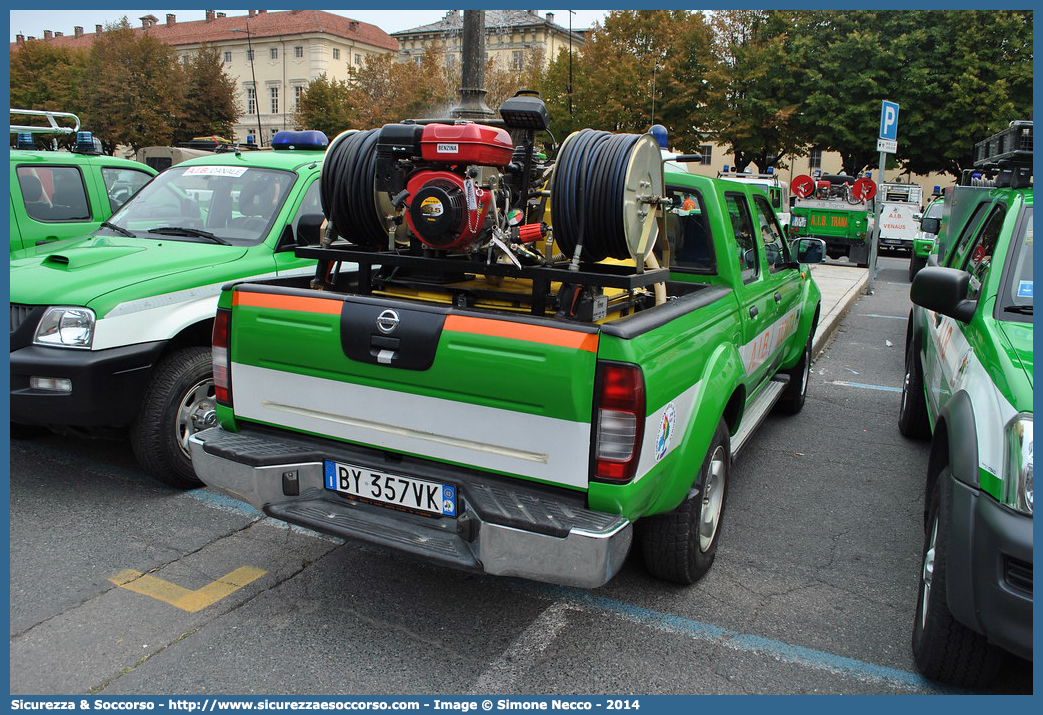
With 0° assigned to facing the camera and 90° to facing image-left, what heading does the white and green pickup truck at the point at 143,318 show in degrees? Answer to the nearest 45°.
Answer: approximately 45°

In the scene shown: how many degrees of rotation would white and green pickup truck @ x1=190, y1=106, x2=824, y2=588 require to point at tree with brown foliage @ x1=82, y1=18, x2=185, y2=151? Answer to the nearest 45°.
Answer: approximately 90° to its left

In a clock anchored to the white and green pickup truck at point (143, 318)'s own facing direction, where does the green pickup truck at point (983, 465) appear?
The green pickup truck is roughly at 9 o'clock from the white and green pickup truck.

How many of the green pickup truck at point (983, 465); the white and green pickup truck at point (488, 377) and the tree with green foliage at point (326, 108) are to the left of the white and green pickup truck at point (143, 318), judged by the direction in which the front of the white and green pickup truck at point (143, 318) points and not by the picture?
2

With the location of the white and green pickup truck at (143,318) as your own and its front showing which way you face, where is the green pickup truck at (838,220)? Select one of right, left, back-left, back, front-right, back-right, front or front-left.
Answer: back

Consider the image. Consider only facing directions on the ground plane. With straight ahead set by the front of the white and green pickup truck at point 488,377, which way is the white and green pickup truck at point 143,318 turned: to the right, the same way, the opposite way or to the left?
the opposite way

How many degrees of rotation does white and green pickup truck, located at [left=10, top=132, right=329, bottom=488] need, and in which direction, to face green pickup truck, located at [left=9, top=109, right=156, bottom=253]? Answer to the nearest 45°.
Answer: approximately 135° to its right

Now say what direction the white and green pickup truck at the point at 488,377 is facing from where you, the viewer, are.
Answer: facing away from the viewer and to the right of the viewer
